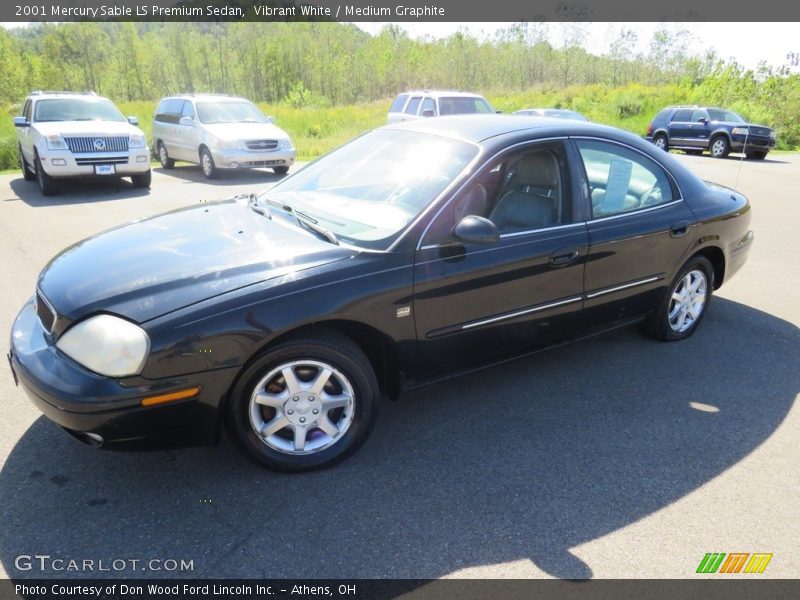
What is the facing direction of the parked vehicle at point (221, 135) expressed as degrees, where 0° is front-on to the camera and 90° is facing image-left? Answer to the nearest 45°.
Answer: approximately 315°

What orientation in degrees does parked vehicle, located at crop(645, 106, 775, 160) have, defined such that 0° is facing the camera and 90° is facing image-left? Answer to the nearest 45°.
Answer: approximately 315°

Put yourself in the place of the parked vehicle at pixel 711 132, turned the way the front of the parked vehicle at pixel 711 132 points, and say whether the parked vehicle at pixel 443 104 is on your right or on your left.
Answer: on your right

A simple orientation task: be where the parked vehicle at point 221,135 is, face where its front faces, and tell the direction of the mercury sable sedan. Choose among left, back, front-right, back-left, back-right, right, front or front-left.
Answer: front-right

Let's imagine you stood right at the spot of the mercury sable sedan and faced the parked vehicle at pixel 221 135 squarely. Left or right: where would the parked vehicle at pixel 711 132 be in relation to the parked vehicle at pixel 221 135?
right

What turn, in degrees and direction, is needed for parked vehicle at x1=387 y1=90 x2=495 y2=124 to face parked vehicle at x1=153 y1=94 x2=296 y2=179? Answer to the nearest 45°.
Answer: approximately 90° to its right

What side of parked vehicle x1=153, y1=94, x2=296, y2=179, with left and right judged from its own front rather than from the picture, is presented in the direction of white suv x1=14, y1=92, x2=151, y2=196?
right

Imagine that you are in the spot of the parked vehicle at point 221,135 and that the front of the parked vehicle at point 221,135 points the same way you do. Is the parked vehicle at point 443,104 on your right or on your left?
on your left

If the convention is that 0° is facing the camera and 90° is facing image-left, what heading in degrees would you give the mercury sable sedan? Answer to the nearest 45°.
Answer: approximately 45°

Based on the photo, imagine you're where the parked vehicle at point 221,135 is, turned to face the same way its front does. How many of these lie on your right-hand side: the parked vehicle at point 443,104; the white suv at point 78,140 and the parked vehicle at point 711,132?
1
